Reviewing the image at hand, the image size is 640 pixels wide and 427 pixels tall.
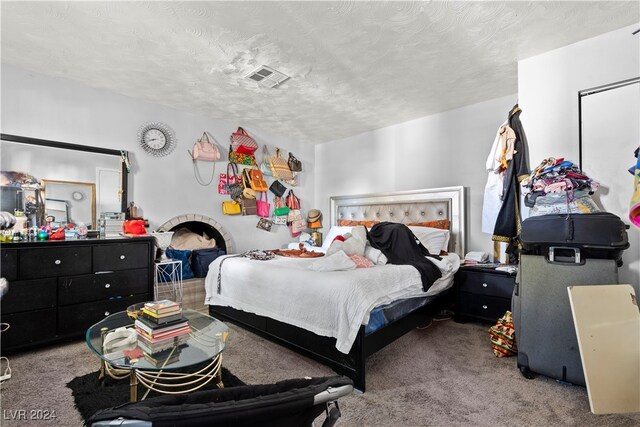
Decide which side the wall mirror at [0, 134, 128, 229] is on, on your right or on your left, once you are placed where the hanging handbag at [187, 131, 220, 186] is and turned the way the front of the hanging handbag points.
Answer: on your right

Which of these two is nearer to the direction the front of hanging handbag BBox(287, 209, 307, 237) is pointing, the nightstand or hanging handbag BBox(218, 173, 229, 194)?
the nightstand

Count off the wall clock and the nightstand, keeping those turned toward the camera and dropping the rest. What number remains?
2

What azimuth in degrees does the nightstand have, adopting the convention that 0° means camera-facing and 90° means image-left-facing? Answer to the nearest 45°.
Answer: approximately 0°

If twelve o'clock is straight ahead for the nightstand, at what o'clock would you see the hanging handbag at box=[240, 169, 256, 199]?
The hanging handbag is roughly at 3 o'clock from the nightstand.

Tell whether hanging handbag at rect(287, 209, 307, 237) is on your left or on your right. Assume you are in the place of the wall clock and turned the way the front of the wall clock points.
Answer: on your left

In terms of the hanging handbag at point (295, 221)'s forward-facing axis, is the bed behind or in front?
in front

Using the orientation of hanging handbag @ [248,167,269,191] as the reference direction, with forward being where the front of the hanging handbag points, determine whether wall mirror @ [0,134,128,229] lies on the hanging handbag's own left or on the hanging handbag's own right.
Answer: on the hanging handbag's own right

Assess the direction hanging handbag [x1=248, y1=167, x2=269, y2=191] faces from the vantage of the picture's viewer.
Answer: facing the viewer and to the right of the viewer

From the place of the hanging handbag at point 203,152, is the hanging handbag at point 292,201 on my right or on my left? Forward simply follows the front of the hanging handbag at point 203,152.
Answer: on my left
